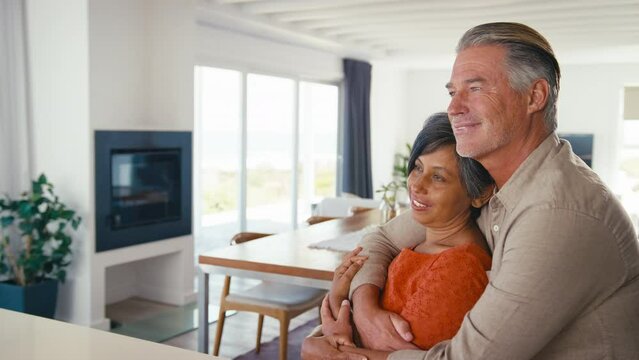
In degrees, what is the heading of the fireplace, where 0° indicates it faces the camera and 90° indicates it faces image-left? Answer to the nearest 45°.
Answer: approximately 315°

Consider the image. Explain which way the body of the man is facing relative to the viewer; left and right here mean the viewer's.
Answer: facing to the left of the viewer

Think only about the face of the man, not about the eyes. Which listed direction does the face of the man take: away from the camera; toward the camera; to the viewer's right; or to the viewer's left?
to the viewer's left

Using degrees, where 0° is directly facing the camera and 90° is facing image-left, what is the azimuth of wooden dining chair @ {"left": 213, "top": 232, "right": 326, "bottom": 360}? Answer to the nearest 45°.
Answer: approximately 315°

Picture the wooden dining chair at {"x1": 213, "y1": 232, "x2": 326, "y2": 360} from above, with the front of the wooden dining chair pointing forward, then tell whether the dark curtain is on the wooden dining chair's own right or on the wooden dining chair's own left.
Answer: on the wooden dining chair's own left

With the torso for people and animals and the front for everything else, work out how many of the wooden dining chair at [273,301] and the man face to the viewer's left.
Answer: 1

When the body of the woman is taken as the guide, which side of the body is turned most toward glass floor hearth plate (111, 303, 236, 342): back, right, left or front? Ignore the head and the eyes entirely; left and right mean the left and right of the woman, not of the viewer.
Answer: right

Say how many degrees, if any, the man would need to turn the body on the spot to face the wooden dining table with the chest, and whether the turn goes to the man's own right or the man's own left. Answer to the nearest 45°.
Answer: approximately 45° to the man's own right
